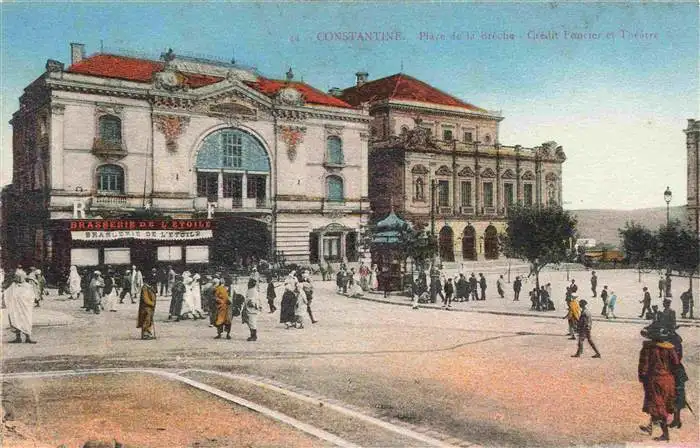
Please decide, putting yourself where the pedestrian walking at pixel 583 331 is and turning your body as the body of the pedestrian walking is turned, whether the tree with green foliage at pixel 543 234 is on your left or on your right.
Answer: on your right

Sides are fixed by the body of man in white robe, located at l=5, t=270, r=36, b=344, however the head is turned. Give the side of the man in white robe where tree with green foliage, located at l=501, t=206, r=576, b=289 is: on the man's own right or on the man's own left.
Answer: on the man's own left

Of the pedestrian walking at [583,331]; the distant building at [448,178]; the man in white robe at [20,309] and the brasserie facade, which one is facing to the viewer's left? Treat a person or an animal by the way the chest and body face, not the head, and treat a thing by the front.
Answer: the pedestrian walking

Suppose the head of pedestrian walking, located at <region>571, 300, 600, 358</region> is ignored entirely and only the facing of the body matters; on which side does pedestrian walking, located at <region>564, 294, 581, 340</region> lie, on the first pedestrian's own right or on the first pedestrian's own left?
on the first pedestrian's own right

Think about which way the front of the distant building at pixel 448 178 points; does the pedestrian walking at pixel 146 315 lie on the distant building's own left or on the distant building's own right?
on the distant building's own right

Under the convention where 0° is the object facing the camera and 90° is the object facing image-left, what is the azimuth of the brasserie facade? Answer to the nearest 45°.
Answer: approximately 315°

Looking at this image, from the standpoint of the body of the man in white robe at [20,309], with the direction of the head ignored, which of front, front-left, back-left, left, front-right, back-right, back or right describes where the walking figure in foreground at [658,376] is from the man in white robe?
front-left

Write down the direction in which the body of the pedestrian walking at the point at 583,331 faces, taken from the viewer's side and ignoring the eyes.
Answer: to the viewer's left

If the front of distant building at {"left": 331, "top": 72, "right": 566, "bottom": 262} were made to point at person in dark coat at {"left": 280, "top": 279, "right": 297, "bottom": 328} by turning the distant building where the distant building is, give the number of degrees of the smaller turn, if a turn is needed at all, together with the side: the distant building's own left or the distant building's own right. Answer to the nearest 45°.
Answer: approximately 45° to the distant building's own right

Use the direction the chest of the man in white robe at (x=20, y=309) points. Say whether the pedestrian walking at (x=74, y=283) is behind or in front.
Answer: behind

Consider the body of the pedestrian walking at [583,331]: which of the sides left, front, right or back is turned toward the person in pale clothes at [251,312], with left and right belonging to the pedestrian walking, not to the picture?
front

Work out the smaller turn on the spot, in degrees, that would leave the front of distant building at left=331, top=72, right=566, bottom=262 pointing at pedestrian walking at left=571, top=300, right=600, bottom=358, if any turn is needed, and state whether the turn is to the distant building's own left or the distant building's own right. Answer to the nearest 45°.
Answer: approximately 45° to the distant building's own right

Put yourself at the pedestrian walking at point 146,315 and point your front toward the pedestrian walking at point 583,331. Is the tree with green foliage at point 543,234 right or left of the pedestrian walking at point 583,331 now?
left
